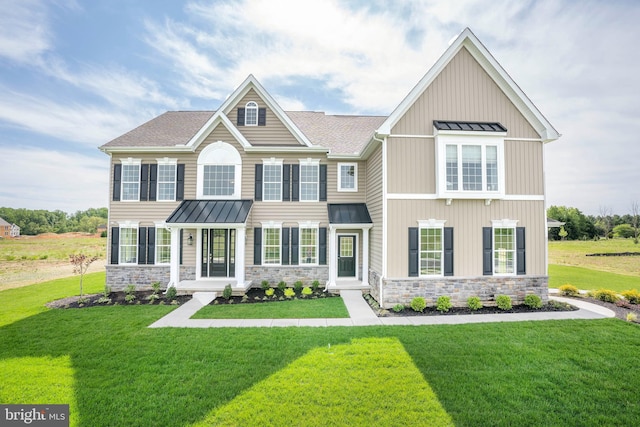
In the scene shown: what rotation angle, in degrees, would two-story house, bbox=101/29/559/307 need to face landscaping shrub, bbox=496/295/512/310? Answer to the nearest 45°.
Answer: approximately 45° to its left

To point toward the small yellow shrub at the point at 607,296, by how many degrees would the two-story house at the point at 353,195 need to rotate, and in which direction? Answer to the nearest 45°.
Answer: approximately 90° to its left

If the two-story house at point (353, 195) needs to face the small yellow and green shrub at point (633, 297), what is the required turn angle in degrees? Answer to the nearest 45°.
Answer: approximately 90° to its left

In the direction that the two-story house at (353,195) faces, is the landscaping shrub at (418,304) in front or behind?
in front

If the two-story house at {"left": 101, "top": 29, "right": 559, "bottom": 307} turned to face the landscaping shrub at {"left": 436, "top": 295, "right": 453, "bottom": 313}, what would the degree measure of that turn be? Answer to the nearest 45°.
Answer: approximately 45° to its left

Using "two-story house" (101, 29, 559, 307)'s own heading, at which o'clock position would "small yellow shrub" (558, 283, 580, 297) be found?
The small yellow shrub is roughly at 9 o'clock from the two-story house.

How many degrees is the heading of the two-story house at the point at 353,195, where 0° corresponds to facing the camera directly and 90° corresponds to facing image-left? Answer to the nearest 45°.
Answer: approximately 0°
